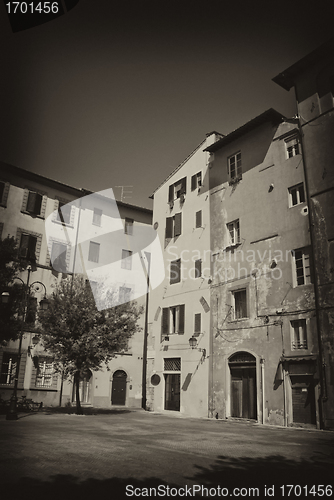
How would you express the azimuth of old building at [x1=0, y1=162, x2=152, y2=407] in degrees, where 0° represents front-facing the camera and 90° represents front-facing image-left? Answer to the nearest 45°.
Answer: approximately 315°

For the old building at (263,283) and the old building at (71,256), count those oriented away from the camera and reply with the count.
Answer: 0

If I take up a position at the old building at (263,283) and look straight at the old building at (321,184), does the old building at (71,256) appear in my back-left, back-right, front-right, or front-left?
back-right

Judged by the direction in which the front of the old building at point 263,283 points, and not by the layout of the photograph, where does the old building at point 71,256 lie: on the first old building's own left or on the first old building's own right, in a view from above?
on the first old building's own right

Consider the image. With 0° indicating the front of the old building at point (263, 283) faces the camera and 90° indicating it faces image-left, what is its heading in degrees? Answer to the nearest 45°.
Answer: approximately 45°

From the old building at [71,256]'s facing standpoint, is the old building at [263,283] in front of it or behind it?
in front

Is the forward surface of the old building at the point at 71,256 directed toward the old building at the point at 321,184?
yes

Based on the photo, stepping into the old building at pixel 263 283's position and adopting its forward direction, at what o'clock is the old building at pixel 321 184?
the old building at pixel 321 184 is roughly at 9 o'clock from the old building at pixel 263 283.

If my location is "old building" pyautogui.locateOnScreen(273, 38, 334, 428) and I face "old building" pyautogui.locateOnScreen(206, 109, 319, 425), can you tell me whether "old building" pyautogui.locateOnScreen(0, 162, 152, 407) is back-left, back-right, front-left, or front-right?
front-left
